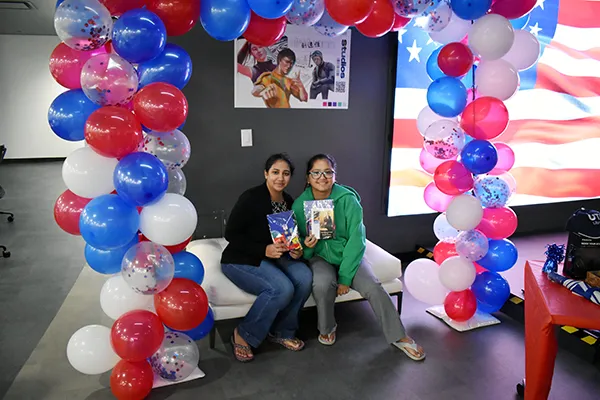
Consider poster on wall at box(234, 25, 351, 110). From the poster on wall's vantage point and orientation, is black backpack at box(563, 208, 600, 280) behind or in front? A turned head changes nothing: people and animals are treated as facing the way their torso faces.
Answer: in front

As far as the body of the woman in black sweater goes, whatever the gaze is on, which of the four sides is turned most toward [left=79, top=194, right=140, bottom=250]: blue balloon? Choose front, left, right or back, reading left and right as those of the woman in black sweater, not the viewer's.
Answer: right

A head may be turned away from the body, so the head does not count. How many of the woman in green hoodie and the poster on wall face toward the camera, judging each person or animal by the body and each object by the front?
2

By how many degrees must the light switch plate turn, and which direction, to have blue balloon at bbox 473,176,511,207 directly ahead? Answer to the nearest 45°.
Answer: approximately 45° to its left

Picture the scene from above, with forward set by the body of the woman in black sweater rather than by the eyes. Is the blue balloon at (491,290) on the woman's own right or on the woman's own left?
on the woman's own left

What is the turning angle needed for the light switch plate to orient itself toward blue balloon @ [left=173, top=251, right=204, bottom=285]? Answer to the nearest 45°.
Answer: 0° — it already faces it

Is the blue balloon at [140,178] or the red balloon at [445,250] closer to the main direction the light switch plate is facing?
the blue balloon

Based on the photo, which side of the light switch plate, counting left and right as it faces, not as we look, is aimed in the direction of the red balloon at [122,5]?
front

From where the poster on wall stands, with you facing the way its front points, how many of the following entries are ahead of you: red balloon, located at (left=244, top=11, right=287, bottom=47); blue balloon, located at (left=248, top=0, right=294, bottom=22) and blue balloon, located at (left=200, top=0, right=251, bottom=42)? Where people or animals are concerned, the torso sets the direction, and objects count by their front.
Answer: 3

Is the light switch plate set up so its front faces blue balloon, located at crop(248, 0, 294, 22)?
yes

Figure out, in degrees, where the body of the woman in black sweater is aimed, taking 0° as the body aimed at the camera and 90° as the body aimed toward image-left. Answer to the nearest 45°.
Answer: approximately 315°

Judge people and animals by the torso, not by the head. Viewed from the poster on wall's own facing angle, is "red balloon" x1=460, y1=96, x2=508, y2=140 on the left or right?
on its left

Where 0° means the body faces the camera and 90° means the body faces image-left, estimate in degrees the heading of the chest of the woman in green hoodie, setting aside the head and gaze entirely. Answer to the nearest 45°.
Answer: approximately 0°
